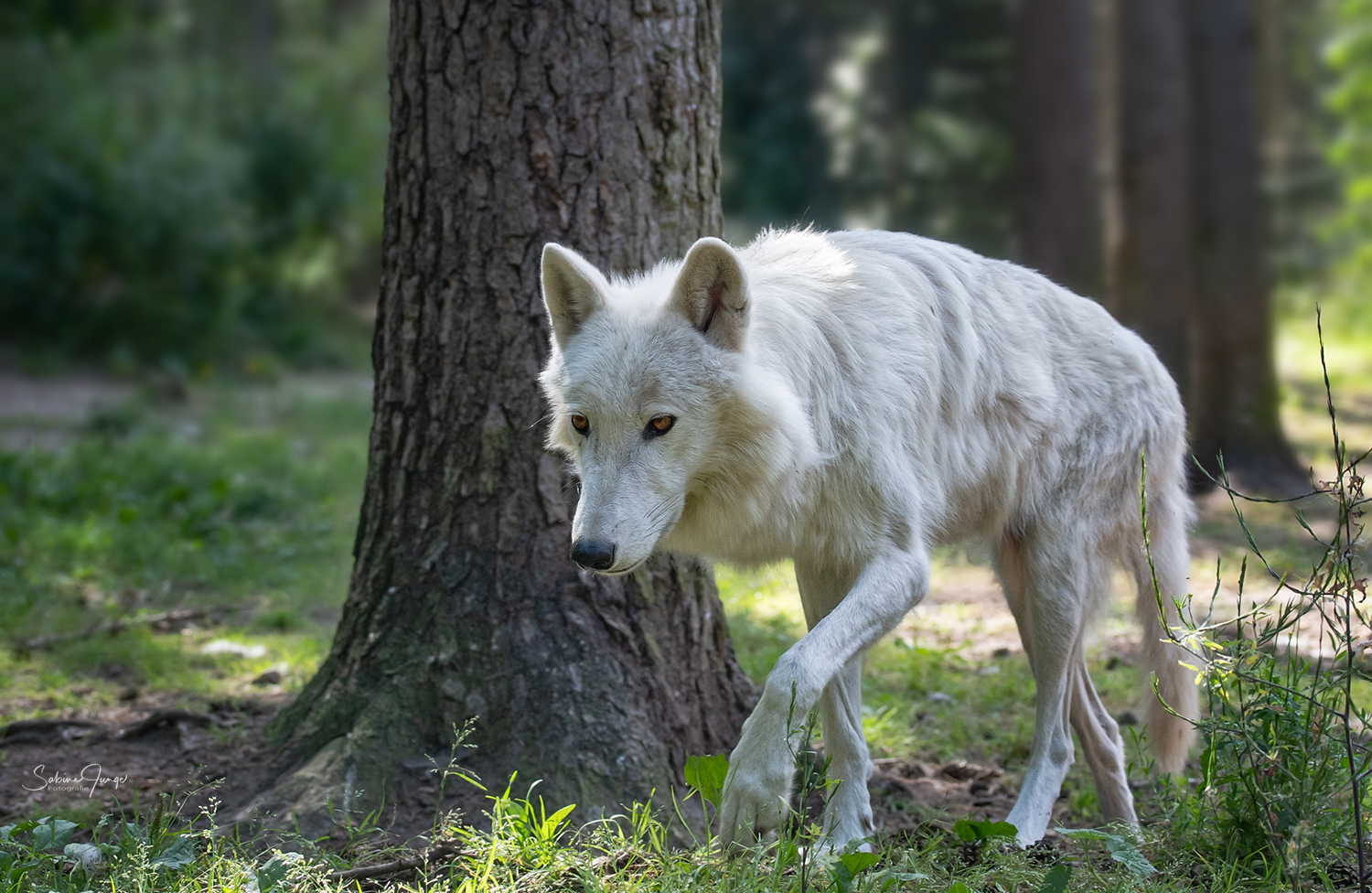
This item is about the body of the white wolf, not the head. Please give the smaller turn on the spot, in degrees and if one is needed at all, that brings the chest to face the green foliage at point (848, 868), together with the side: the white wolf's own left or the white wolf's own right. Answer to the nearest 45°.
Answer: approximately 45° to the white wolf's own left

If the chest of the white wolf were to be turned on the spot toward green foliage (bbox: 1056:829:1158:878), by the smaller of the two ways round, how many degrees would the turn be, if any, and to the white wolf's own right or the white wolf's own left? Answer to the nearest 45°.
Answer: approximately 90° to the white wolf's own left

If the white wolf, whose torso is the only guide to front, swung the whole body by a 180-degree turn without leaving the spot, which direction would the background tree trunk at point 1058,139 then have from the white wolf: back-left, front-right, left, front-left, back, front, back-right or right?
front-left

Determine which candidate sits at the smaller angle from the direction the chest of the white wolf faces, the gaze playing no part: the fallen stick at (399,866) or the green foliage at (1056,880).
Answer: the fallen stick

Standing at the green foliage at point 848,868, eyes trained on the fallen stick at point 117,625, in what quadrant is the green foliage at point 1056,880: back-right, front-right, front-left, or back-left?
back-right

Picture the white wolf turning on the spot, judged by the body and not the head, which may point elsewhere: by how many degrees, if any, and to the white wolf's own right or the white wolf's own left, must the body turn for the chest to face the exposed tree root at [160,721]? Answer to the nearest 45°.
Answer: approximately 45° to the white wolf's own right

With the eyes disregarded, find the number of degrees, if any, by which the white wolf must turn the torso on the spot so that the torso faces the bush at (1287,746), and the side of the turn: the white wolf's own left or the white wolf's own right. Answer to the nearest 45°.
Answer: approximately 90° to the white wolf's own left

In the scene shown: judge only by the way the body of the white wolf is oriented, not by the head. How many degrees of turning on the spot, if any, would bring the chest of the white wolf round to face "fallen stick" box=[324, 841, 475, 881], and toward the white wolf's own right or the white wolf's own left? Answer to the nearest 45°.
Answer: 0° — it already faces it

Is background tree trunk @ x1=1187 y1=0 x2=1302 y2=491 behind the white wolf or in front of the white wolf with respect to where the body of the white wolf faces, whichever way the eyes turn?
behind

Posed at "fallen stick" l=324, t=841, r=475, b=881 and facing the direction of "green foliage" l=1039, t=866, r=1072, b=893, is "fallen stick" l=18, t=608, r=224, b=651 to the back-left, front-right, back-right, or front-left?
back-left

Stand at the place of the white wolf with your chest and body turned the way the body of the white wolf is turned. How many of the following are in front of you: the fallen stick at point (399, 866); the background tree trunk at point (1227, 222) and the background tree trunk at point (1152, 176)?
1

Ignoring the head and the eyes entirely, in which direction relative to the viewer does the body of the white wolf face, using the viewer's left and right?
facing the viewer and to the left of the viewer

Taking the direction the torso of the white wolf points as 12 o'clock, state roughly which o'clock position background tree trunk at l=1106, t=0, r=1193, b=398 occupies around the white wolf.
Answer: The background tree trunk is roughly at 5 o'clock from the white wolf.
